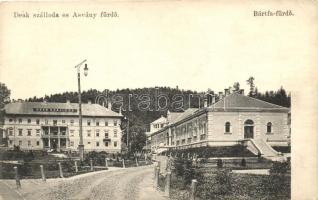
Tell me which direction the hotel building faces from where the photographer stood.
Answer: facing the viewer
